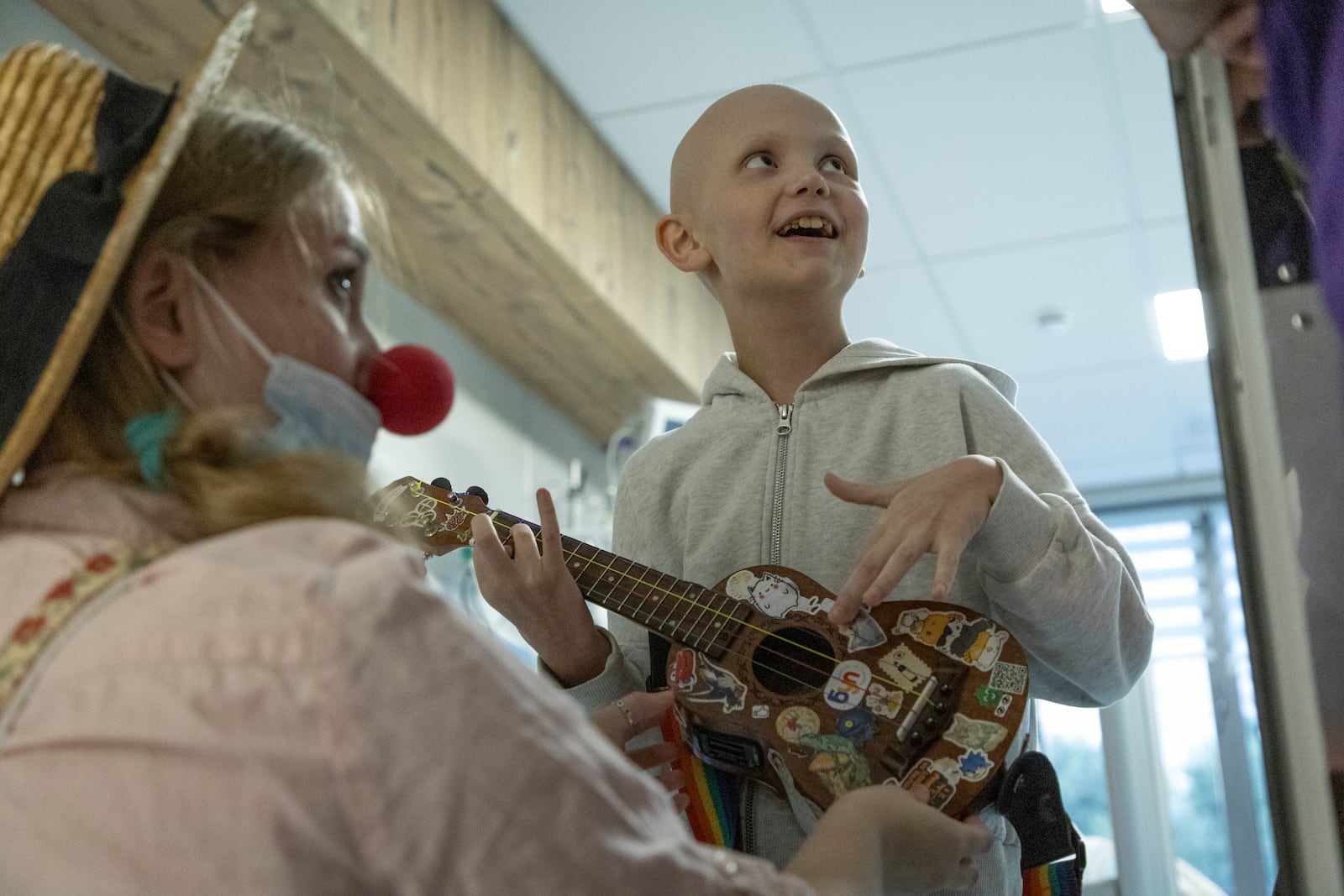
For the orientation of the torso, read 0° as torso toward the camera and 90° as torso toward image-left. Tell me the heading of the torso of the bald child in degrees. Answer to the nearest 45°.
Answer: approximately 0°

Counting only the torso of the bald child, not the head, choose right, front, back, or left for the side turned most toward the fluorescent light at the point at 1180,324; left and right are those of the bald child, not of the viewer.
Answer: back

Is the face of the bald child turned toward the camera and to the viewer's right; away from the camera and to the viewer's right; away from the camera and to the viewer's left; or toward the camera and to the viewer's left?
toward the camera and to the viewer's right

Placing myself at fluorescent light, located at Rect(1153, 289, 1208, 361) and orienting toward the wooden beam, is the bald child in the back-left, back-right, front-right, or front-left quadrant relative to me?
front-left

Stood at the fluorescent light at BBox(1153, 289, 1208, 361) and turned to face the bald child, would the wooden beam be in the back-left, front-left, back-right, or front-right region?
front-right
